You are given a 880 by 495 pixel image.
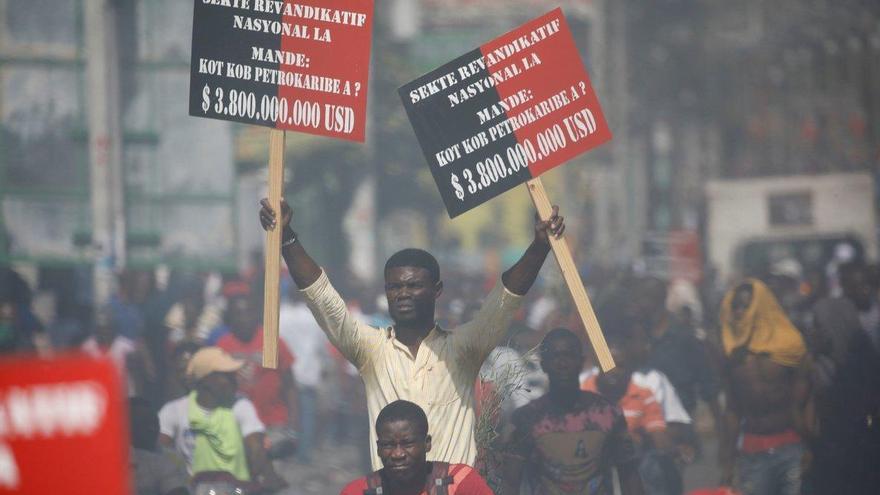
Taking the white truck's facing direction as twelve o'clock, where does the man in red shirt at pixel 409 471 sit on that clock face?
The man in red shirt is roughly at 12 o'clock from the white truck.

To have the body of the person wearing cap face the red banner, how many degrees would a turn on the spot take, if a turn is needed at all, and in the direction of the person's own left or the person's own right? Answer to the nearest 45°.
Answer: approximately 45° to the person's own right

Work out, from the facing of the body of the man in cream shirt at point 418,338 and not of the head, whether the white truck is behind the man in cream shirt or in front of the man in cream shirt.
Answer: behind

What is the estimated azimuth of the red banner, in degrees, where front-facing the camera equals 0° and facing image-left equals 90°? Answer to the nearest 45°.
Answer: approximately 0°
